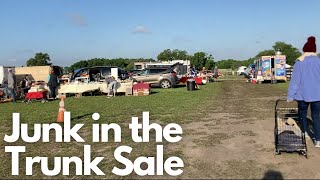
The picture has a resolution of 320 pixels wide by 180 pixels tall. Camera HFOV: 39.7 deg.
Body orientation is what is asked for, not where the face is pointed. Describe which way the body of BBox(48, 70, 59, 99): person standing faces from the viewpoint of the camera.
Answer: away from the camera

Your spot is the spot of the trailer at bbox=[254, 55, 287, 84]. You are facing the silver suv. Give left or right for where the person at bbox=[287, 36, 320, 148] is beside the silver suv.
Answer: left

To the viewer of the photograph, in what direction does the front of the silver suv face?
facing away from the viewer and to the left of the viewer

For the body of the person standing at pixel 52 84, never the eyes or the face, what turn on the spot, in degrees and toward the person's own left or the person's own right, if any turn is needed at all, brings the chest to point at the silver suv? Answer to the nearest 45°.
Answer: approximately 45° to the person's own right

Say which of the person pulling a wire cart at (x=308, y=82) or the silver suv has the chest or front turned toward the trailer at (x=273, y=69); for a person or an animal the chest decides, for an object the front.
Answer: the person pulling a wire cart

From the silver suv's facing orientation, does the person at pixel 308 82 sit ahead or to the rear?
to the rear

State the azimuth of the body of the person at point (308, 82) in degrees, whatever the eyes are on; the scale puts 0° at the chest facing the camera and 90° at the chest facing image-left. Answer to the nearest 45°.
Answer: approximately 180°

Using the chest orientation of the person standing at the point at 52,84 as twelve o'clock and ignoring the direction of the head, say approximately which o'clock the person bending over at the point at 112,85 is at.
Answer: the person bending over at the point at 112,85 is roughly at 3 o'clock from the person standing at the point at 52,84.

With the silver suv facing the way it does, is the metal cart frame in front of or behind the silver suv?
behind
